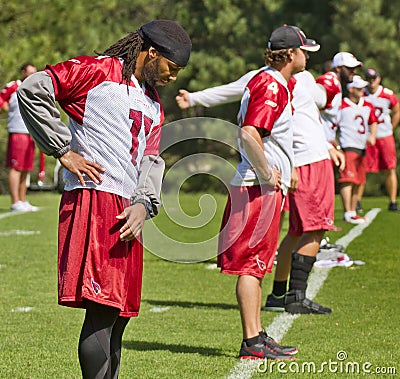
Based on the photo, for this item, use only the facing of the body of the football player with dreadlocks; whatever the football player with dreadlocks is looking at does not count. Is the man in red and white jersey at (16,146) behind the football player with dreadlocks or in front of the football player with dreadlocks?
behind

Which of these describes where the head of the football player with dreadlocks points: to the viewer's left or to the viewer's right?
to the viewer's right

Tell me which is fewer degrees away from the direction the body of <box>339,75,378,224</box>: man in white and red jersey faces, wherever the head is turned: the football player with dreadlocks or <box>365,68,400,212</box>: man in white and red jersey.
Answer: the football player with dreadlocks

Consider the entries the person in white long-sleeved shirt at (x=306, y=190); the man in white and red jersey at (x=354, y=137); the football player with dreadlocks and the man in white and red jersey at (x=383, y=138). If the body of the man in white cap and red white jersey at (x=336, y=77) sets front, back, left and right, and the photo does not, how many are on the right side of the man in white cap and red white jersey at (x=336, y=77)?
2

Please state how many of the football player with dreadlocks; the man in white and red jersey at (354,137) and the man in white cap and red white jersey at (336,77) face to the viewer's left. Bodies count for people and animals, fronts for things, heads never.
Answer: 0

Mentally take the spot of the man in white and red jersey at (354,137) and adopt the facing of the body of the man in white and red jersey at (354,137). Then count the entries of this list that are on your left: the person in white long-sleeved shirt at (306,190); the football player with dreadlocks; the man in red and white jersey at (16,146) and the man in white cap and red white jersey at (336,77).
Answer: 0

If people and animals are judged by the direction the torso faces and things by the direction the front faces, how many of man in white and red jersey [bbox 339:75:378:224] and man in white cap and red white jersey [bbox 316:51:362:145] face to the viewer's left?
0

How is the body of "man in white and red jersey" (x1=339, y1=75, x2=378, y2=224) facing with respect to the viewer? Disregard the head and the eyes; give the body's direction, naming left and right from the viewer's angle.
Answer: facing the viewer and to the right of the viewer

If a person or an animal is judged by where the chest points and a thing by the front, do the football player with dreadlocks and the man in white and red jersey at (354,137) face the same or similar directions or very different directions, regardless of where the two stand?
same or similar directions

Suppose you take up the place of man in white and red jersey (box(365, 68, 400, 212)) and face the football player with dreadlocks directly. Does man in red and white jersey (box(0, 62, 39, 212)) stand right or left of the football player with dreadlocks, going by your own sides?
right

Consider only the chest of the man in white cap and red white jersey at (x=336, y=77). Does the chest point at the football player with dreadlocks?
no

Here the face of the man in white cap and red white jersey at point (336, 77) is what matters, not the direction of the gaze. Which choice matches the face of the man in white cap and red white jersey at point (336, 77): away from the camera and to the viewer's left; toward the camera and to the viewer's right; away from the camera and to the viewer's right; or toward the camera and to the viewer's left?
toward the camera and to the viewer's right

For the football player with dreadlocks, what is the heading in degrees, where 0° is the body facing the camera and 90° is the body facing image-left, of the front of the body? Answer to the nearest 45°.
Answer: approximately 315°

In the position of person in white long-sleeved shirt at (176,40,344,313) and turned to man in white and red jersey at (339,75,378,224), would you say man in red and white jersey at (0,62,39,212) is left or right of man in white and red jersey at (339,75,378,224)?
left

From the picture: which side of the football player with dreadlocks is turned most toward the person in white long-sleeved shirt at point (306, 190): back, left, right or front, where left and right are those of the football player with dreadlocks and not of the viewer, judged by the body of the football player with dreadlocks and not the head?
left
